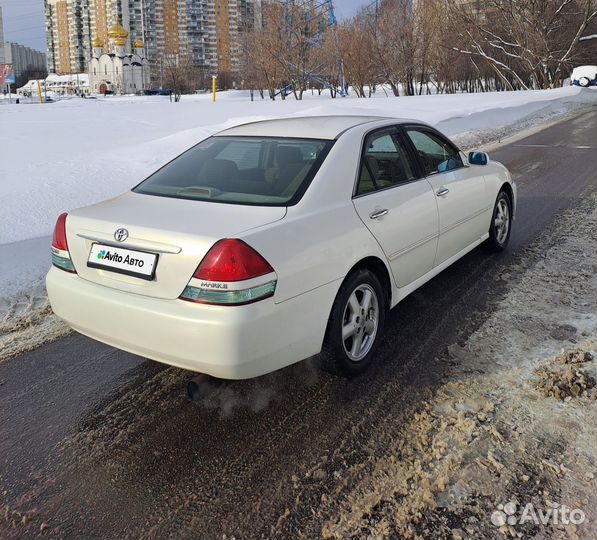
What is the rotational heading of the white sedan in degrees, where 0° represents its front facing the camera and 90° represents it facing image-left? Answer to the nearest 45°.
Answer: approximately 225°
